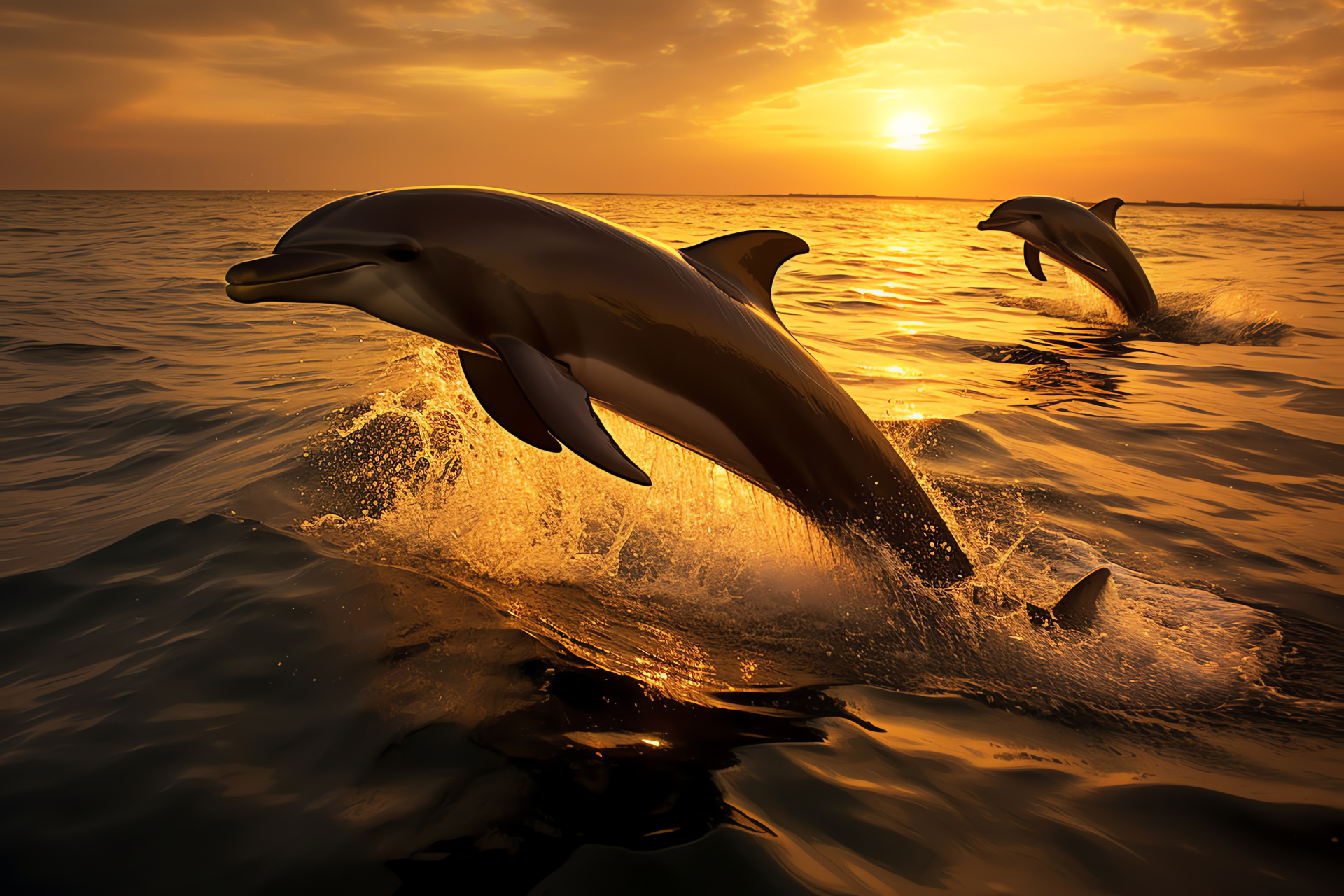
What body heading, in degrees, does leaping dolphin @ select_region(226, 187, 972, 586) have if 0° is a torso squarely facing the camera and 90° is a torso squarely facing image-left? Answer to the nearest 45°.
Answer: approximately 90°

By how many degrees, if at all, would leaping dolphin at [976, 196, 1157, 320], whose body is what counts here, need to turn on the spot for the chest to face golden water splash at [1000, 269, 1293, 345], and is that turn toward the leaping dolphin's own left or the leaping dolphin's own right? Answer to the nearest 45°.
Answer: approximately 135° to the leaping dolphin's own right

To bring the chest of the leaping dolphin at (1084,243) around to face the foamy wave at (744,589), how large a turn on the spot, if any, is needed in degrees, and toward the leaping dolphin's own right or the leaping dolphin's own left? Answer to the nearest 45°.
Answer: approximately 90° to the leaping dolphin's own left

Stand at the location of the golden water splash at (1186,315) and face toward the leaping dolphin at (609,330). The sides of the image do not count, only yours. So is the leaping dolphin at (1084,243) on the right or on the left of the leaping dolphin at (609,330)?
right

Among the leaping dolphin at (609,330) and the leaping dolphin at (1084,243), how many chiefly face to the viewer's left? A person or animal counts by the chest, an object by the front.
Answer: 2

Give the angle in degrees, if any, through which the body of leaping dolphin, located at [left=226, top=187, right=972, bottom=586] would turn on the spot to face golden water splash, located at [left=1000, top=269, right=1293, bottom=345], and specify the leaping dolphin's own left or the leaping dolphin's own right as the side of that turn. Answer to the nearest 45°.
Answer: approximately 135° to the leaping dolphin's own right

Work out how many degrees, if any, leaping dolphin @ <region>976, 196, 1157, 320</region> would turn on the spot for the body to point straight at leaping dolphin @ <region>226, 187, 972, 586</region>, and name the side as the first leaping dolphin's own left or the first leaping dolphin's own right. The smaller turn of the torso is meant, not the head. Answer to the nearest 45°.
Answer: approximately 90° to the first leaping dolphin's own left

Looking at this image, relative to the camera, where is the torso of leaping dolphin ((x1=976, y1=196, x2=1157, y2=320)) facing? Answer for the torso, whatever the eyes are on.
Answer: to the viewer's left
